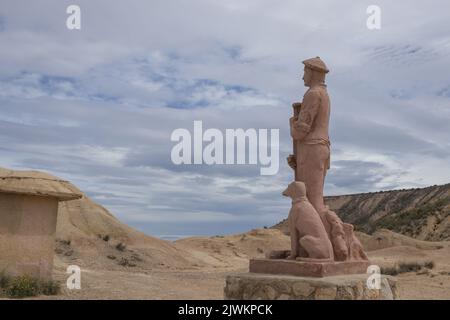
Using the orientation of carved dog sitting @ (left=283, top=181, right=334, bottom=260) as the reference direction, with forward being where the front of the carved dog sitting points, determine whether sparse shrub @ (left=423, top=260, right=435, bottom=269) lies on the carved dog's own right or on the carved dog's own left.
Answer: on the carved dog's own right

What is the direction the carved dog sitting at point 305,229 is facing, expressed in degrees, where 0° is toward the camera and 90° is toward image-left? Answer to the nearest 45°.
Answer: approximately 90°

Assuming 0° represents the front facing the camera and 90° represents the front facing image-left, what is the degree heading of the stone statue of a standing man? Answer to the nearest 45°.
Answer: approximately 90°

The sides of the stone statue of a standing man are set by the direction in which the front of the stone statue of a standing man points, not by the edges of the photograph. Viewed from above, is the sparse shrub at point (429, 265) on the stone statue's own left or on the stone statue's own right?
on the stone statue's own right

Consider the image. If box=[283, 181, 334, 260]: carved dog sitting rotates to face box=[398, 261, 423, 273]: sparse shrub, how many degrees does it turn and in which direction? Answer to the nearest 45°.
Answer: approximately 90° to its right

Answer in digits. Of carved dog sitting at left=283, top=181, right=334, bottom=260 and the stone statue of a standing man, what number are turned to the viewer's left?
2

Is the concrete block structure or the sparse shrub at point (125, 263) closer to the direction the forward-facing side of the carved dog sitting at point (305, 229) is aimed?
the concrete block structure

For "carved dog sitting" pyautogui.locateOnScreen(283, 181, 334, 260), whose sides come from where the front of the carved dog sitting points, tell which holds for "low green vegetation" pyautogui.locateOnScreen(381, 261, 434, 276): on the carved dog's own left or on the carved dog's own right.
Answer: on the carved dog's own right

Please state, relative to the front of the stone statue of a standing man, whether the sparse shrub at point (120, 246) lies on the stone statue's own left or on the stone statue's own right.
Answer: on the stone statue's own right
